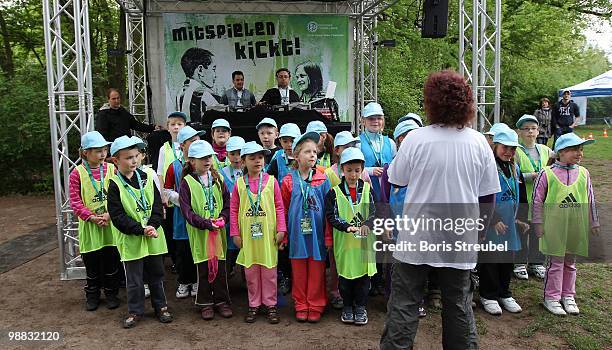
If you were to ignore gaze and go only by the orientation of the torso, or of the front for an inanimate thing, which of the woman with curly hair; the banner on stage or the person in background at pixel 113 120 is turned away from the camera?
the woman with curly hair

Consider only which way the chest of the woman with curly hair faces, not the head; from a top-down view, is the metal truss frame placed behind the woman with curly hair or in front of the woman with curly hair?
in front

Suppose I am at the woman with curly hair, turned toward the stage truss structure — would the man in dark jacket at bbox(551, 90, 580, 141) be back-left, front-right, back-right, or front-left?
front-right

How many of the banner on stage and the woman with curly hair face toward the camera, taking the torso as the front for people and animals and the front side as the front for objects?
1

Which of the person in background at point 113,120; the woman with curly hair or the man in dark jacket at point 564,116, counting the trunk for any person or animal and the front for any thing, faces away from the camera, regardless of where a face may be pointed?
the woman with curly hair

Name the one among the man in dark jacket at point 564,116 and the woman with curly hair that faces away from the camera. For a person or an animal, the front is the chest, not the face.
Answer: the woman with curly hair

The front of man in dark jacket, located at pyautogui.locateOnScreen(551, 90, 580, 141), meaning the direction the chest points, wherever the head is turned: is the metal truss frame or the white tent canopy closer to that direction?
the metal truss frame

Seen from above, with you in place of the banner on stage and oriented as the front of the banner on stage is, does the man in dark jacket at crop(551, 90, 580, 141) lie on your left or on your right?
on your left

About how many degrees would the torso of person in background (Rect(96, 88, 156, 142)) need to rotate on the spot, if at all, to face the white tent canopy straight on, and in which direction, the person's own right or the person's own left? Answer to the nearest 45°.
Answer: approximately 90° to the person's own left

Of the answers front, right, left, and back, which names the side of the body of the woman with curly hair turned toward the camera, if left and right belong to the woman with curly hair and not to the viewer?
back

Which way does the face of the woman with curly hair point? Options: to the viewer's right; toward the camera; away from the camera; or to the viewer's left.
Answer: away from the camera

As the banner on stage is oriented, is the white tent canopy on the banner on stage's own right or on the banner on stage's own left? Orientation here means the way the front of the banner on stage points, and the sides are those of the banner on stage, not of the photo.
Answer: on the banner on stage's own left

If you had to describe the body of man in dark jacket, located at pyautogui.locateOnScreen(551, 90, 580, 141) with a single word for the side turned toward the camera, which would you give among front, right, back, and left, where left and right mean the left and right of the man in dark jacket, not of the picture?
front

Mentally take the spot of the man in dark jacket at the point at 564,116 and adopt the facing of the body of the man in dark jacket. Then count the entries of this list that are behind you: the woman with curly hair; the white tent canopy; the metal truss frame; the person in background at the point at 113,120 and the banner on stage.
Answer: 1

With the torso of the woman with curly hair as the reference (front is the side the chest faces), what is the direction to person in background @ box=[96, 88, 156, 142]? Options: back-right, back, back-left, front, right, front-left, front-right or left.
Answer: front-left

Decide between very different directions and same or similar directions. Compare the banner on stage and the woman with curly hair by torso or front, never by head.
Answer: very different directions

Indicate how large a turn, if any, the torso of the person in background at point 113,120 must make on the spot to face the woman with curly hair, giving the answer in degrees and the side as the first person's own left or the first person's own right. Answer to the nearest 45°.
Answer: approximately 45° to the first person's own right
